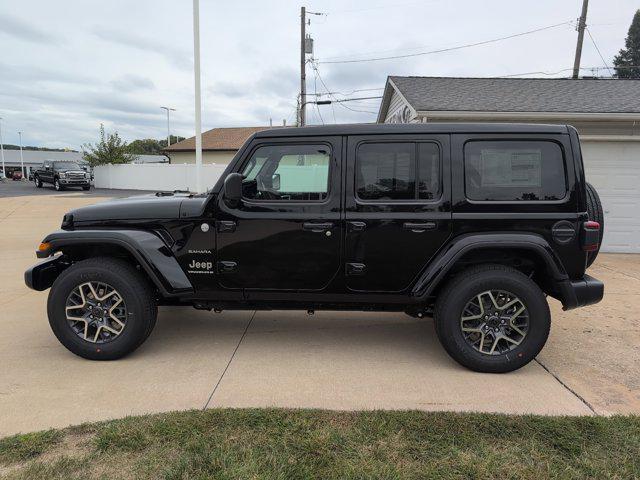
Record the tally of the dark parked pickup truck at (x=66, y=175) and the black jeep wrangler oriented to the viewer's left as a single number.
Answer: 1

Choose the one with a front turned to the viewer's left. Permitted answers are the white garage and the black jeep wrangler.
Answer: the black jeep wrangler

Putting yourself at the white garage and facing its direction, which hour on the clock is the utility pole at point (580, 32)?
The utility pole is roughly at 6 o'clock from the white garage.

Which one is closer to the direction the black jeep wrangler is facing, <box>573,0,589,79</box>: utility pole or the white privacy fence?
the white privacy fence

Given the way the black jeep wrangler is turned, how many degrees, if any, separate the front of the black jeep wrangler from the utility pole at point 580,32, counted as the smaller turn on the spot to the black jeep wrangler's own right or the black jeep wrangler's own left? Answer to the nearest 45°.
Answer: approximately 135° to the black jeep wrangler's own right

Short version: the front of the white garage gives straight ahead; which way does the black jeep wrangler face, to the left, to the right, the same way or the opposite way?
to the right

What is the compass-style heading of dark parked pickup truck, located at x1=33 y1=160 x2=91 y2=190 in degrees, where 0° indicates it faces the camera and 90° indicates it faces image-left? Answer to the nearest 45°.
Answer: approximately 315°

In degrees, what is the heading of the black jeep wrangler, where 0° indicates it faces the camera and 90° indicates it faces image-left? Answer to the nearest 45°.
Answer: approximately 90°

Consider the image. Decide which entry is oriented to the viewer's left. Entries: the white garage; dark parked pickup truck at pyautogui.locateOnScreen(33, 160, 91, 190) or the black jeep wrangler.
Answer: the black jeep wrangler
